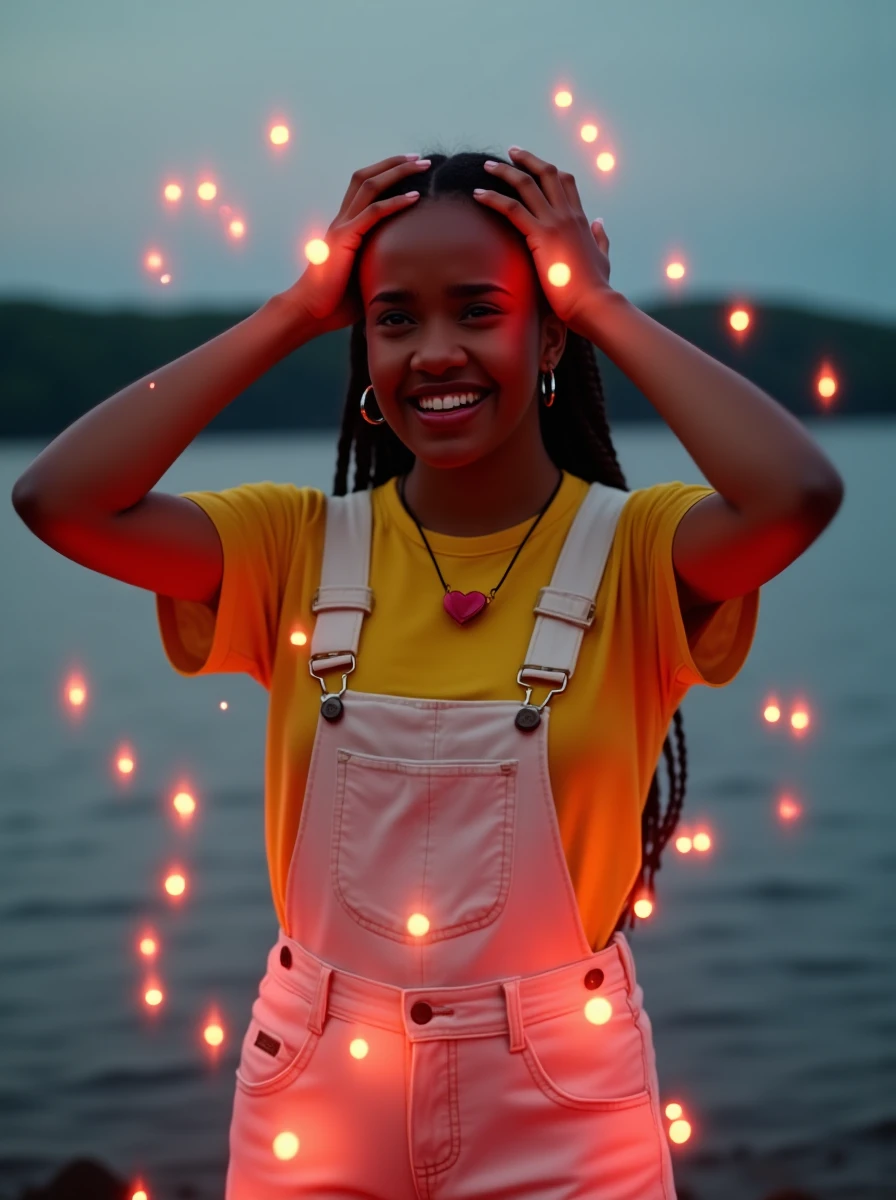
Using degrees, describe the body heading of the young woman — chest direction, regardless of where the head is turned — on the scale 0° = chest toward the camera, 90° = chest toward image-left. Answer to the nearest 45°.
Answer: approximately 0°
